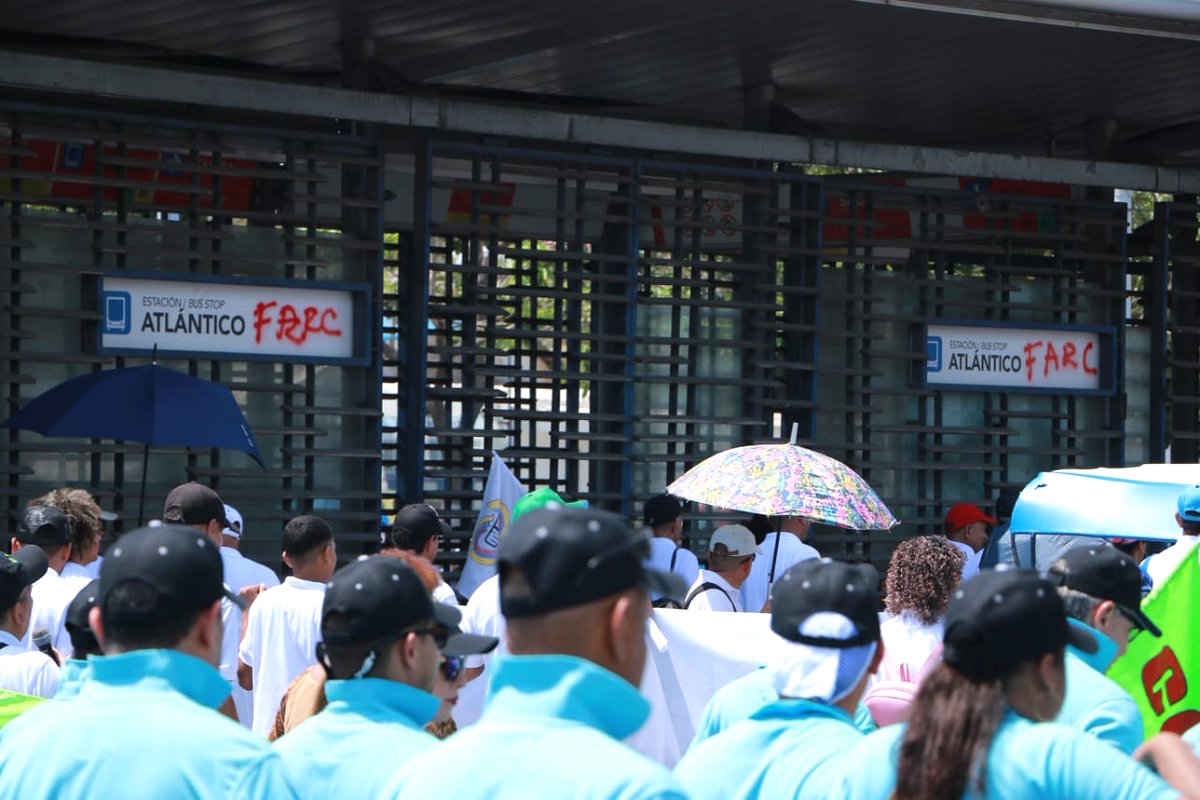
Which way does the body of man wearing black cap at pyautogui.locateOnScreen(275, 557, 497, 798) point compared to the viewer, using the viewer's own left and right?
facing away from the viewer and to the right of the viewer

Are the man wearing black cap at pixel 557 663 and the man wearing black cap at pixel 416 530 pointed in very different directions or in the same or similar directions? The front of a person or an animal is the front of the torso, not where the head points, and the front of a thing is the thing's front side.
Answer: same or similar directions

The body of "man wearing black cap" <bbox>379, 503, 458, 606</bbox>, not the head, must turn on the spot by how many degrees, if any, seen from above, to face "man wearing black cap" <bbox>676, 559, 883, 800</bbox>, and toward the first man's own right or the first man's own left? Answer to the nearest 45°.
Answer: approximately 135° to the first man's own right

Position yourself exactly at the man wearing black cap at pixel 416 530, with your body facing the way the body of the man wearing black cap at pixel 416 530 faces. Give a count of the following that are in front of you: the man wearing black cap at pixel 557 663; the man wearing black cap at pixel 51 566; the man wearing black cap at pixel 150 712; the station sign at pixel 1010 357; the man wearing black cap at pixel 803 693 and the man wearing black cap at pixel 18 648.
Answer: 1

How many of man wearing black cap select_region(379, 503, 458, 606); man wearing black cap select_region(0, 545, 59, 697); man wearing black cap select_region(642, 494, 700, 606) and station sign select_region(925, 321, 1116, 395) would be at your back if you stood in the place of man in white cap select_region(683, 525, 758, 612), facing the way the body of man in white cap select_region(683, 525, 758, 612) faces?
2

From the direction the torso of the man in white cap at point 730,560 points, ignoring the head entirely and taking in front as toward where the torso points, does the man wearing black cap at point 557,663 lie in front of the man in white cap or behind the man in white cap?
behind

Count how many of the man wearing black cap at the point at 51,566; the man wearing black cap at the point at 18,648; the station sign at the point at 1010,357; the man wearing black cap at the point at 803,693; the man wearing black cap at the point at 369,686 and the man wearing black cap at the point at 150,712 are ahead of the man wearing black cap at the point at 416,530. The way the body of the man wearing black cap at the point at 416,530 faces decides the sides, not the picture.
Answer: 1

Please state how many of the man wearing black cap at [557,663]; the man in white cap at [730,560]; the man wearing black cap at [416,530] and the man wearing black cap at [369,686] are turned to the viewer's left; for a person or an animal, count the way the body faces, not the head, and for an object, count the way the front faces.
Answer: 0

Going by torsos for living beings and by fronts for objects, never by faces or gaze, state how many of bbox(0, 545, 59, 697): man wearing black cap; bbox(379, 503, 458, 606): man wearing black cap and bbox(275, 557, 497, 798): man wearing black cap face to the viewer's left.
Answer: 0

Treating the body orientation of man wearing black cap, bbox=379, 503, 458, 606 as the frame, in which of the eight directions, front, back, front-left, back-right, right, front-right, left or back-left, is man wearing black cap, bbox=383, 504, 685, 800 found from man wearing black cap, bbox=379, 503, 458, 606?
back-right

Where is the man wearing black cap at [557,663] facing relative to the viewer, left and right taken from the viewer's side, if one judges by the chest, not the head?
facing away from the viewer and to the right of the viewer

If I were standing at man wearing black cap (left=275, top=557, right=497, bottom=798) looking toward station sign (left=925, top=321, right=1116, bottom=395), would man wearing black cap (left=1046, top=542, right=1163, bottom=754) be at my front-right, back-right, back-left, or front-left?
front-right

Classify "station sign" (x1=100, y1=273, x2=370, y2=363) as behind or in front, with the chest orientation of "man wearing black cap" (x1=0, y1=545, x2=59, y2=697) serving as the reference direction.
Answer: in front
